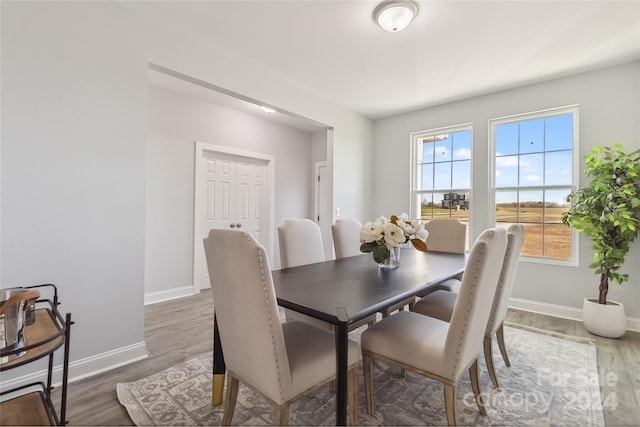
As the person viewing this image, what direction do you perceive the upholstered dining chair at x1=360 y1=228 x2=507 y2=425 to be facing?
facing away from the viewer and to the left of the viewer

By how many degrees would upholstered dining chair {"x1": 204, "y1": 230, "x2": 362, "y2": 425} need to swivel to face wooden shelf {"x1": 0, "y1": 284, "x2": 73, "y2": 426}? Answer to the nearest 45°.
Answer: approximately 135° to its left

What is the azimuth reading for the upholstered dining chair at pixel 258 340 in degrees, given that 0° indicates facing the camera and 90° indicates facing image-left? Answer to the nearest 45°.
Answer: approximately 225°

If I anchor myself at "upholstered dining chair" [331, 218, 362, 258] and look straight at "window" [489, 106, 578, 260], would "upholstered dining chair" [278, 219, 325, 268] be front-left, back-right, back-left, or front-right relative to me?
back-right

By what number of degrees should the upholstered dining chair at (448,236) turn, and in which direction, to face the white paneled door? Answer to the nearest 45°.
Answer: approximately 45° to its right

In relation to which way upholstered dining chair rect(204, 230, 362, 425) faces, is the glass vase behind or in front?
in front

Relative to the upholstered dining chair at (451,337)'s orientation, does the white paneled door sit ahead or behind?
ahead

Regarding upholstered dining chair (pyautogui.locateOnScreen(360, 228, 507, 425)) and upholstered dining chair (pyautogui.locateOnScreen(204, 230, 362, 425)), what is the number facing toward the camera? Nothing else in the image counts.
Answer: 0

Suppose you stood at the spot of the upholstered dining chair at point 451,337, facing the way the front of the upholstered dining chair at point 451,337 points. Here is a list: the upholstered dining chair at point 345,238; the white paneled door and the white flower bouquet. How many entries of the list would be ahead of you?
3

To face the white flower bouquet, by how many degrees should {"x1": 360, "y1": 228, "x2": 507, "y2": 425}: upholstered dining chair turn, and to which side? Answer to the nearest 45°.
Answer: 0° — it already faces it

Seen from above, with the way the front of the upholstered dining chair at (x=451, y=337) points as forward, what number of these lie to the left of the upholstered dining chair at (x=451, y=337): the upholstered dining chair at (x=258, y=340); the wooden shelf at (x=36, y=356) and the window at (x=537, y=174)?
2

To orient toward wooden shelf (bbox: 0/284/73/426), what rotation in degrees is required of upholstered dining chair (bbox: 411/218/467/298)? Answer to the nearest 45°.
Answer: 0° — it already faces it

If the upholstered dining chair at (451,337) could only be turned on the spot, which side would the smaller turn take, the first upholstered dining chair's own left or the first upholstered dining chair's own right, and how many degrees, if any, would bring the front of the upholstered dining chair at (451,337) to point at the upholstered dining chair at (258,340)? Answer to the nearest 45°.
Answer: approximately 90° to the first upholstered dining chair's own left
